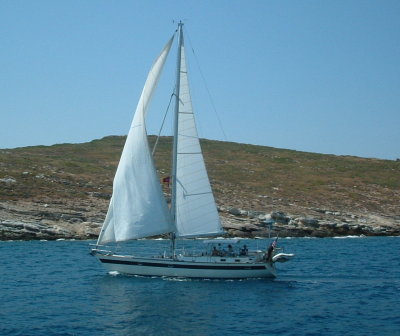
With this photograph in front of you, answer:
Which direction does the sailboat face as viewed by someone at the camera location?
facing to the left of the viewer
